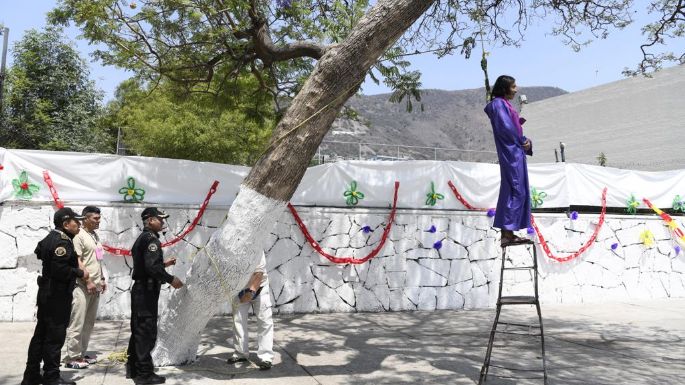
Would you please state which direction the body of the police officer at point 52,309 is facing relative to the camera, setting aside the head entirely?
to the viewer's right

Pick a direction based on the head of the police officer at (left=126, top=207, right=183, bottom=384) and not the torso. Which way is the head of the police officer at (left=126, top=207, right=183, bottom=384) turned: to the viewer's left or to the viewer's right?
to the viewer's right

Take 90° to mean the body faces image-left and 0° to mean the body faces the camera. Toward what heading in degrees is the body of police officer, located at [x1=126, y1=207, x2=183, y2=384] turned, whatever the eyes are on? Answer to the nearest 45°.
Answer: approximately 270°

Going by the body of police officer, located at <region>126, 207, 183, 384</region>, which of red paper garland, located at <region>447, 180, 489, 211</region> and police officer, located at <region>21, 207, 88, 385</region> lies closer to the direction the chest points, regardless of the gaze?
the red paper garland

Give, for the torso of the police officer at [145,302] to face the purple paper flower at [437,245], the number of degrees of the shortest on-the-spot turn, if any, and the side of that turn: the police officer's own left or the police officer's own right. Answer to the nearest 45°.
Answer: approximately 45° to the police officer's own left

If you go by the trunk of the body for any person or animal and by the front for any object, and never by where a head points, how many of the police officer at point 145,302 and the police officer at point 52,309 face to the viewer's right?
2
